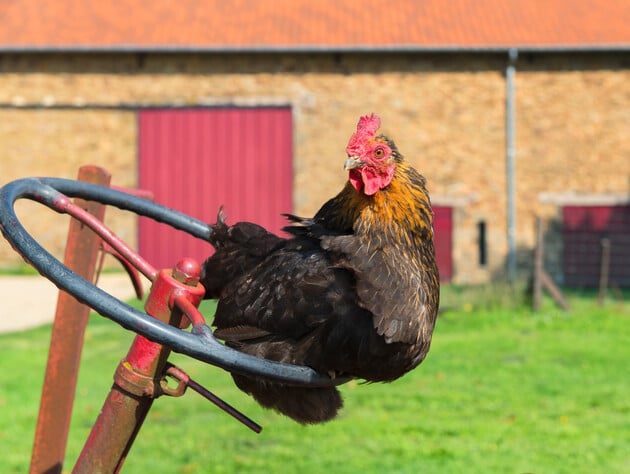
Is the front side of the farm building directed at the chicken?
yes

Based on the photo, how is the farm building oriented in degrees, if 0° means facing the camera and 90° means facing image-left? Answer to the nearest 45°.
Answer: approximately 0°
